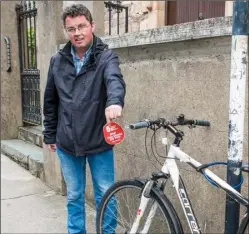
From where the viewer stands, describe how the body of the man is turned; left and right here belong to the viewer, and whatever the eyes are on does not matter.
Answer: facing the viewer

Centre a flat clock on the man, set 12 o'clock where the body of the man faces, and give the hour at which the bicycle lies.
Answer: The bicycle is roughly at 10 o'clock from the man.

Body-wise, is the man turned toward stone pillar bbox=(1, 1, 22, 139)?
no

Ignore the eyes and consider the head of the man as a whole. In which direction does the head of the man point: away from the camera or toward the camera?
toward the camera

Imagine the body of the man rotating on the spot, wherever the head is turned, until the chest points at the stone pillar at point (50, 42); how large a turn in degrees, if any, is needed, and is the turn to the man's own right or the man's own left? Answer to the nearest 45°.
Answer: approximately 180°

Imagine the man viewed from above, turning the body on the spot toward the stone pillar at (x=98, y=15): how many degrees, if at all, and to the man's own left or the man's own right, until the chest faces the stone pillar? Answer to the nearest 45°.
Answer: approximately 180°
